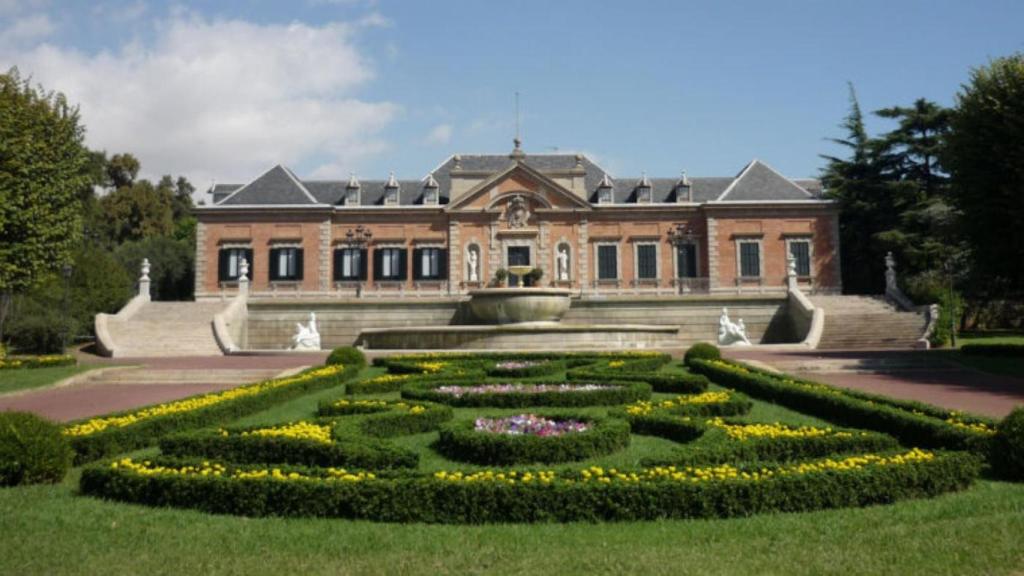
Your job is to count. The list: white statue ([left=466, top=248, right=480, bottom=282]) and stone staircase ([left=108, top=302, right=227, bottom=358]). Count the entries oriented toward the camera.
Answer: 2

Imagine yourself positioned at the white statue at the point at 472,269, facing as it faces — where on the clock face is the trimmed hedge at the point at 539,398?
The trimmed hedge is roughly at 12 o'clock from the white statue.

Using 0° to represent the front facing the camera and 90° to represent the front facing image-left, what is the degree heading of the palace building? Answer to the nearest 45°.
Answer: approximately 0°

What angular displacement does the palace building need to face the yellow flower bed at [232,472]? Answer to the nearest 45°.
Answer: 0° — it already faces it

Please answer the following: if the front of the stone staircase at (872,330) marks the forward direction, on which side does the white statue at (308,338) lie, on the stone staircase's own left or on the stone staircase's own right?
on the stone staircase's own right

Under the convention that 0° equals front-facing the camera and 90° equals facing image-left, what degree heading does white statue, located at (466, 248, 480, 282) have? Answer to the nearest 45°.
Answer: approximately 0°

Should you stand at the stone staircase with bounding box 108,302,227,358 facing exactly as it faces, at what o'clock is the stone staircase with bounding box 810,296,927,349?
the stone staircase with bounding box 810,296,927,349 is roughly at 10 o'clock from the stone staircase with bounding box 108,302,227,358.
